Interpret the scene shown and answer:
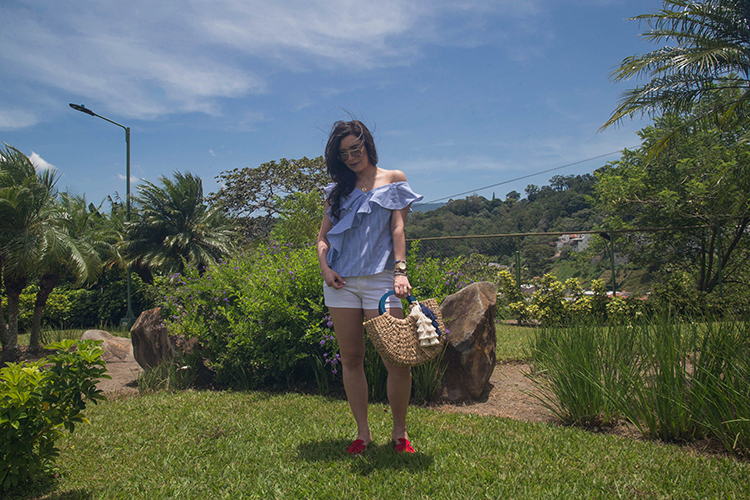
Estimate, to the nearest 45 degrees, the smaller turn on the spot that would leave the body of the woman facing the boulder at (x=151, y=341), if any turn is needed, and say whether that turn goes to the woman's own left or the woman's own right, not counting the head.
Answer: approximately 135° to the woman's own right

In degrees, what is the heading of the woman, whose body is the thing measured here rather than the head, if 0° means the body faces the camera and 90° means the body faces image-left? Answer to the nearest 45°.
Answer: approximately 0°

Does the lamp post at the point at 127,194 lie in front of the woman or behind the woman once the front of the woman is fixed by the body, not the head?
behind

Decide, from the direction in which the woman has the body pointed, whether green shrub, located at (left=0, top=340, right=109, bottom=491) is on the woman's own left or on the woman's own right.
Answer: on the woman's own right

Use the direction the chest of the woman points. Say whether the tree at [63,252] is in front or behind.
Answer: behind

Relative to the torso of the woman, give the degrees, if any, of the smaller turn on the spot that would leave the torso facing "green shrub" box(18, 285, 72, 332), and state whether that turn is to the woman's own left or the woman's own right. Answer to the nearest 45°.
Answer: approximately 135° to the woman's own right

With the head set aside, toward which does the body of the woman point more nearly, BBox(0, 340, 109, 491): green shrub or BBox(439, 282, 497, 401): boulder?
the green shrub
